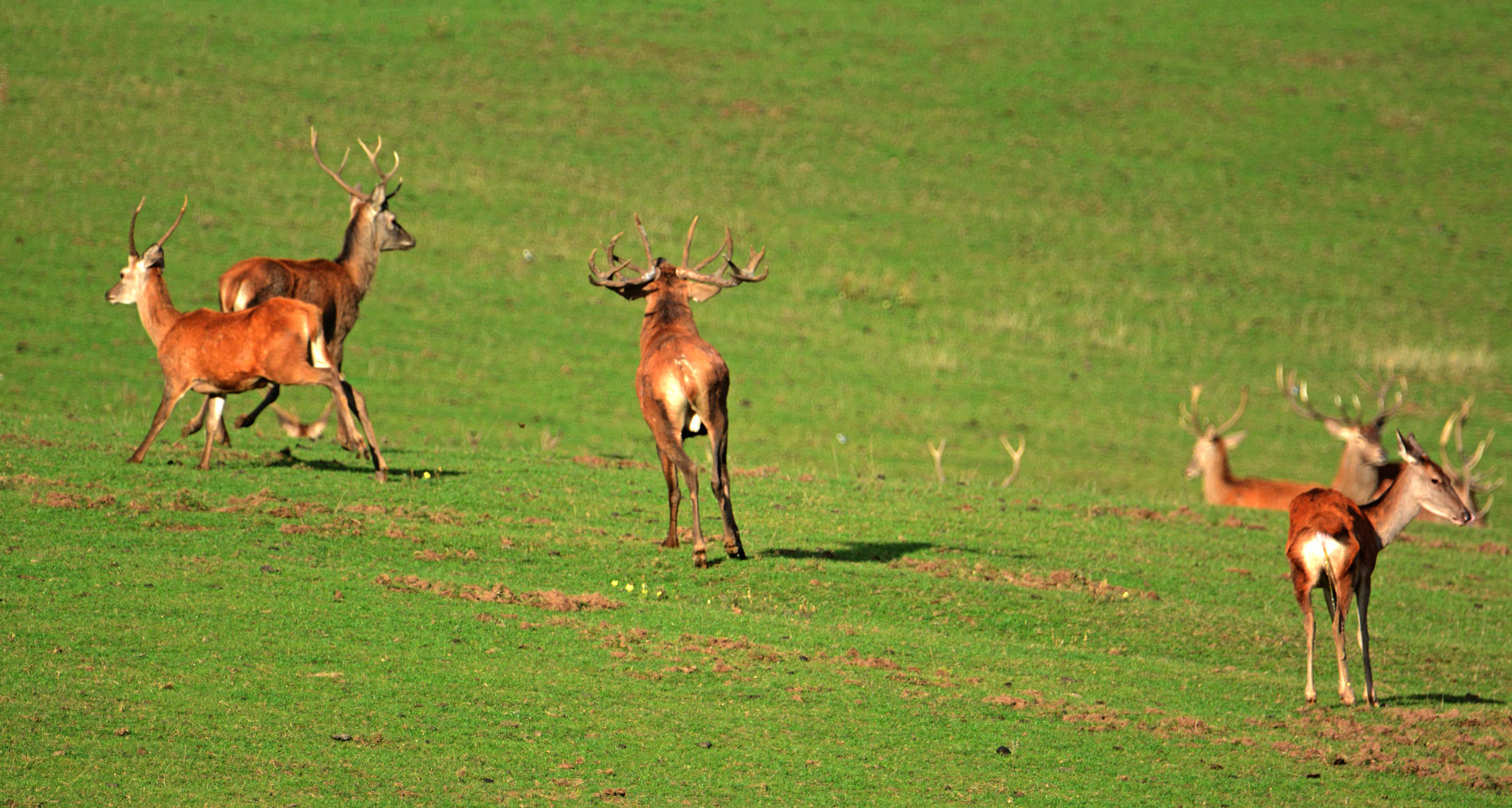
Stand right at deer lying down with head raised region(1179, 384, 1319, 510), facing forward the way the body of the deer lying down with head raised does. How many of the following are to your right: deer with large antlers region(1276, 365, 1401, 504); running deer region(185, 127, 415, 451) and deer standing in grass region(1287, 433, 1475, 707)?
0

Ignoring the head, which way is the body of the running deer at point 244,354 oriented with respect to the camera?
to the viewer's left

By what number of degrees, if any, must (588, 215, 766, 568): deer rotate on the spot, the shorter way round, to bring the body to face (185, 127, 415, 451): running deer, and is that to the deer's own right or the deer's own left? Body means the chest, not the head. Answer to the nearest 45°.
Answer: approximately 45° to the deer's own left

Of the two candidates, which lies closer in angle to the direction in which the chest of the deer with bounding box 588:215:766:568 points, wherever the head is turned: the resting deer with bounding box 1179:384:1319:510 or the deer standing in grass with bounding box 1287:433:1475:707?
the resting deer

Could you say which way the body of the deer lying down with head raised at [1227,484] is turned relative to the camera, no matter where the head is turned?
to the viewer's left

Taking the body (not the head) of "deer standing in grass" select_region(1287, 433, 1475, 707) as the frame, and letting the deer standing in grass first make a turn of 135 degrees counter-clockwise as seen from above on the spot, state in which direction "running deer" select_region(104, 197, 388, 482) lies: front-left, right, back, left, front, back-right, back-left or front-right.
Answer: front

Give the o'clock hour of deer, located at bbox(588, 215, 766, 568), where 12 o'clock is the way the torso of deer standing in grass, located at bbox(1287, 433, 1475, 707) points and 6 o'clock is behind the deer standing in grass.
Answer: The deer is roughly at 9 o'clock from the deer standing in grass.

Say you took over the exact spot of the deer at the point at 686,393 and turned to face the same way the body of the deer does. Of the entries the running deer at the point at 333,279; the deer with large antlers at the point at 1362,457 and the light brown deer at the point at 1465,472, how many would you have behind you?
0

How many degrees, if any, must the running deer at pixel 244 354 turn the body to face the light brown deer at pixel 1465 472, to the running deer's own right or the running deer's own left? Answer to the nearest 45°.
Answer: approximately 180°

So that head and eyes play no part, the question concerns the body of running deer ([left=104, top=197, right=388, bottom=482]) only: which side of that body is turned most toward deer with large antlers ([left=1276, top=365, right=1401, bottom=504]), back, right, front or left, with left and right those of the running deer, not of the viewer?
back

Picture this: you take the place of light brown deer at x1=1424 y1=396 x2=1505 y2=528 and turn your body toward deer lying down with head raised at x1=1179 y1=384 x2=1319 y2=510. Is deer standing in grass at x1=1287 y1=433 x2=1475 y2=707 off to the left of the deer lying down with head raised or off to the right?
left

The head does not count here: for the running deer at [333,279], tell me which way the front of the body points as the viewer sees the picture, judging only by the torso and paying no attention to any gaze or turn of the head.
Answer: to the viewer's right
